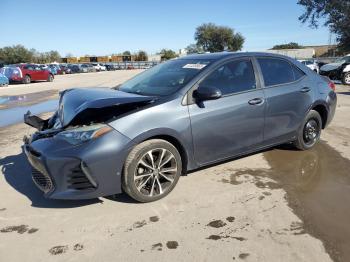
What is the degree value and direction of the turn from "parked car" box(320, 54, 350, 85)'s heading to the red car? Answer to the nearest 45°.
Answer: approximately 45° to its right

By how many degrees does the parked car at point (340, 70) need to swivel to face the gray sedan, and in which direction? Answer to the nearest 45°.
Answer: approximately 45° to its left

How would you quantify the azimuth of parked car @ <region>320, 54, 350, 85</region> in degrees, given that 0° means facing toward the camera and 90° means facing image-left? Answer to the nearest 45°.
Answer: approximately 45°

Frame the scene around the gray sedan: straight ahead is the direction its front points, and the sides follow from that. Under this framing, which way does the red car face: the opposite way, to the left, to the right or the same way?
the opposite way

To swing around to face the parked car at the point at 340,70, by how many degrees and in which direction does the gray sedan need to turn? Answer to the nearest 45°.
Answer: approximately 180°

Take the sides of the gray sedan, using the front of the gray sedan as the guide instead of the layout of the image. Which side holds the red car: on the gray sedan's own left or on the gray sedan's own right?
on the gray sedan's own right

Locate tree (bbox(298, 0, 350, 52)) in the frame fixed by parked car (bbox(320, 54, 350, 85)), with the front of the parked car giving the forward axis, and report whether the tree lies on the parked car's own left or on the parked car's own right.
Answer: on the parked car's own right

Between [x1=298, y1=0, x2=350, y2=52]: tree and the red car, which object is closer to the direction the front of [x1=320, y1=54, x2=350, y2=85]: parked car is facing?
the red car
